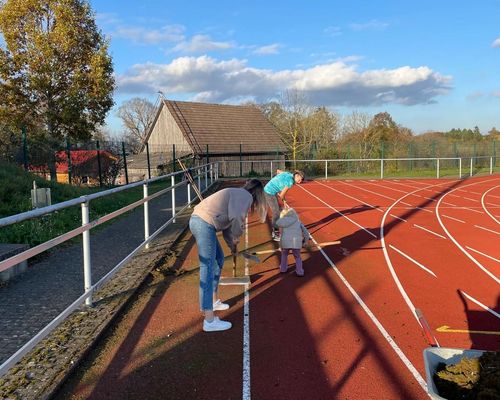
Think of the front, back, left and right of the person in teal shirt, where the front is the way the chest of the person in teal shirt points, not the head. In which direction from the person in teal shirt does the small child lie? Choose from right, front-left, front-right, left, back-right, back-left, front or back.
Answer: right

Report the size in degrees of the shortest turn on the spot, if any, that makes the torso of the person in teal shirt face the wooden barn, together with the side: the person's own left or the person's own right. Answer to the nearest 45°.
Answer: approximately 90° to the person's own left

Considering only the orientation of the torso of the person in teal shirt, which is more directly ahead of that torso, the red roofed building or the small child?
the small child

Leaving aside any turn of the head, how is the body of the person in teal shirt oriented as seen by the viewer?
to the viewer's right

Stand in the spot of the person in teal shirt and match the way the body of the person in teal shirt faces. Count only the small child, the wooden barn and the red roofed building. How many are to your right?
1

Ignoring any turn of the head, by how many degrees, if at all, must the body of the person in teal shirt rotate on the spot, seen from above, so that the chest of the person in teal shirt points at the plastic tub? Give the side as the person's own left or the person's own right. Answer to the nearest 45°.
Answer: approximately 90° to the person's own right

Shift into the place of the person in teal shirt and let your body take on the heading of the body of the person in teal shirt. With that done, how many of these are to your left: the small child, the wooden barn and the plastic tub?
1

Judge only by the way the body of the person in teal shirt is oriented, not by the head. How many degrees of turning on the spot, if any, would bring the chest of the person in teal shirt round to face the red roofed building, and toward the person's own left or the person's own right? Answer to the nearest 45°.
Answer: approximately 135° to the person's own left

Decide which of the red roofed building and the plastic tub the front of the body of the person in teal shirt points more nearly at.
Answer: the plastic tub

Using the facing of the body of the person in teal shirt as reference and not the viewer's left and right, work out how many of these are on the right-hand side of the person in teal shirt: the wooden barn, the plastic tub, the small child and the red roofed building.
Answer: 2
